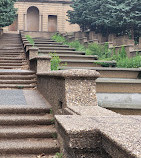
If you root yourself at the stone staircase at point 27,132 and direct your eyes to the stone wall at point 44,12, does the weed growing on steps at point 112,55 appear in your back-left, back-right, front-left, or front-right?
front-right

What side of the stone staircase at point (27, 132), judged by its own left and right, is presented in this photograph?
front

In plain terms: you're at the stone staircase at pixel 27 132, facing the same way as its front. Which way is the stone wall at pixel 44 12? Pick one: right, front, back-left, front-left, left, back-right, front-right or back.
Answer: back

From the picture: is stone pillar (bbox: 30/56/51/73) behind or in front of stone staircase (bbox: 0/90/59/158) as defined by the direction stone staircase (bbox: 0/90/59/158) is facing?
behind

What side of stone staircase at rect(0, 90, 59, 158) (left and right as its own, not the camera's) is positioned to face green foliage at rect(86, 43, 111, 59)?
back

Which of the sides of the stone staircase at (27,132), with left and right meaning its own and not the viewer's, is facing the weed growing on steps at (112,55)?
back
